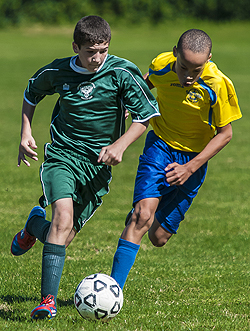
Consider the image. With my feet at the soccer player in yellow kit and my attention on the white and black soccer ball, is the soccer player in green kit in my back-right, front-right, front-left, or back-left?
front-right

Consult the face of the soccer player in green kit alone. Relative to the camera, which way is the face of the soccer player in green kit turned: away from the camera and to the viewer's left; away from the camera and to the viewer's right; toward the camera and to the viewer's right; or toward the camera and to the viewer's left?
toward the camera and to the viewer's right

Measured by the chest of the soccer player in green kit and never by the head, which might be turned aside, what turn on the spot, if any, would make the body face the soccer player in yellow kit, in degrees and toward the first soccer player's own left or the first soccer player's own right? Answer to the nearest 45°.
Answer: approximately 90° to the first soccer player's own left

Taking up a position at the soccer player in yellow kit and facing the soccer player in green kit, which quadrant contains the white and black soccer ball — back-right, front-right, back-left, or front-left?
front-left

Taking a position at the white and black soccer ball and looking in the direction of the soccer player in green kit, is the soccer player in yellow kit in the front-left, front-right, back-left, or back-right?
front-right

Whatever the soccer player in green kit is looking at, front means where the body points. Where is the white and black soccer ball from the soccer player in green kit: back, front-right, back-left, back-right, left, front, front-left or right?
front

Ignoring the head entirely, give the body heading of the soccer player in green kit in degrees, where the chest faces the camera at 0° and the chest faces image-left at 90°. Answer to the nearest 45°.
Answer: approximately 0°

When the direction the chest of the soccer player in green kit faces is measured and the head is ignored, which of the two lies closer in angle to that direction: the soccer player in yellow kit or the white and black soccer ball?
the white and black soccer ball

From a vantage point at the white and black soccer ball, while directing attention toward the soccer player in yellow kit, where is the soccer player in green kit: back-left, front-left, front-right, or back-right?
front-left
